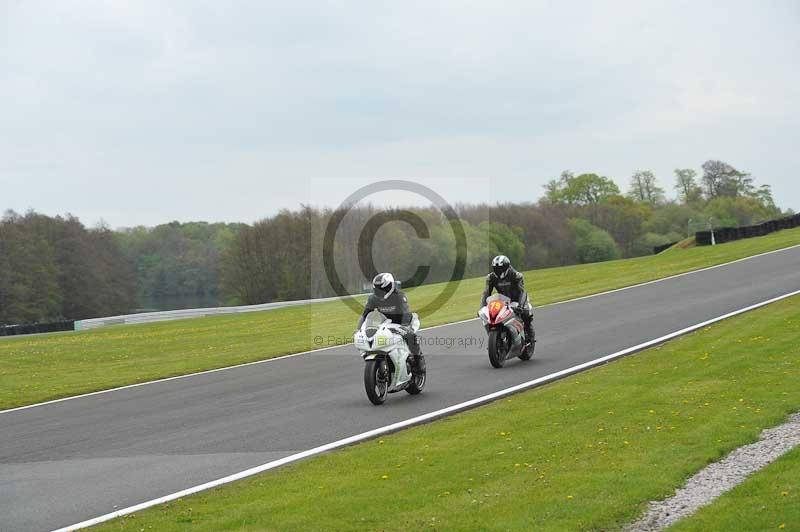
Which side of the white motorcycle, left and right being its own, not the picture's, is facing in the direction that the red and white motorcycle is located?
back

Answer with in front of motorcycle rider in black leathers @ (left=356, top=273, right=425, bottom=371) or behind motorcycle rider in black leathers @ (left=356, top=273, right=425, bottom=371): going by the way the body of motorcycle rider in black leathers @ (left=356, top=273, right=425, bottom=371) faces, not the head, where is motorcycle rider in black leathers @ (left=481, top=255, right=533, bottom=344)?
behind

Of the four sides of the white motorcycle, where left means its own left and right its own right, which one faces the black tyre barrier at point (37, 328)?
right

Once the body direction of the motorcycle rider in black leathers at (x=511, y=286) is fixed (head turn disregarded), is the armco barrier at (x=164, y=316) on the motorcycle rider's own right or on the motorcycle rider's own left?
on the motorcycle rider's own right

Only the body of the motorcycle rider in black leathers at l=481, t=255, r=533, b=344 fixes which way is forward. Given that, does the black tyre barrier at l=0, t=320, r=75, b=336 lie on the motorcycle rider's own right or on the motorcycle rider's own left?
on the motorcycle rider's own right

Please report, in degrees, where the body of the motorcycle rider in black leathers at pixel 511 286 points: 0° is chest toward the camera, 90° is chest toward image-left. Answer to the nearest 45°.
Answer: approximately 45°

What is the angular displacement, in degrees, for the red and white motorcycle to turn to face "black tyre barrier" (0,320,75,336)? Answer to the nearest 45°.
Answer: approximately 90° to its right

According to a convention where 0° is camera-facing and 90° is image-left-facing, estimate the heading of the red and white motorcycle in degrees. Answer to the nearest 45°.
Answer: approximately 45°

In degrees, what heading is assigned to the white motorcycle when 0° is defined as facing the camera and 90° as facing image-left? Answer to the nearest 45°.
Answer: approximately 45°
